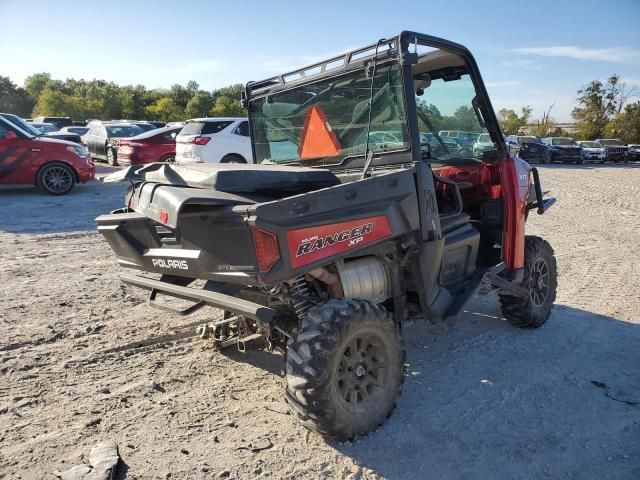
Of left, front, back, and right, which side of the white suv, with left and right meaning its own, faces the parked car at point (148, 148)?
left

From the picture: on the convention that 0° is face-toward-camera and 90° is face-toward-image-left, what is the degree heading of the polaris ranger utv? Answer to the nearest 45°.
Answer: approximately 225°

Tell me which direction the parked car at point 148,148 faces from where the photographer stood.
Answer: facing away from the viewer and to the right of the viewer

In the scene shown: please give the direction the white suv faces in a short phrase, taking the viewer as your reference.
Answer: facing away from the viewer and to the right of the viewer

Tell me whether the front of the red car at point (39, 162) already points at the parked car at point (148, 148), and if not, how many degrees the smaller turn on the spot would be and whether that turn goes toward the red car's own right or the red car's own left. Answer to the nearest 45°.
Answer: approximately 45° to the red car's own left

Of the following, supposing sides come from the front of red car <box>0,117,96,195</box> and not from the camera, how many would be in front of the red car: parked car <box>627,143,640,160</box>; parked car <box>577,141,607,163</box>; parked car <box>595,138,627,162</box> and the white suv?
4

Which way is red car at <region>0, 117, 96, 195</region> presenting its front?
to the viewer's right

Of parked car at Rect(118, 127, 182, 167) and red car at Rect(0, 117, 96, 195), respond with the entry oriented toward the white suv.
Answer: the red car

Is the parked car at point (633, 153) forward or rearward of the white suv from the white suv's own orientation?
forward

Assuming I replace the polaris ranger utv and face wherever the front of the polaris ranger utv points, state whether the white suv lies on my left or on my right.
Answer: on my left

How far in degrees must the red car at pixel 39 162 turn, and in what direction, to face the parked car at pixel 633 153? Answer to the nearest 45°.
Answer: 0° — it already faces it
